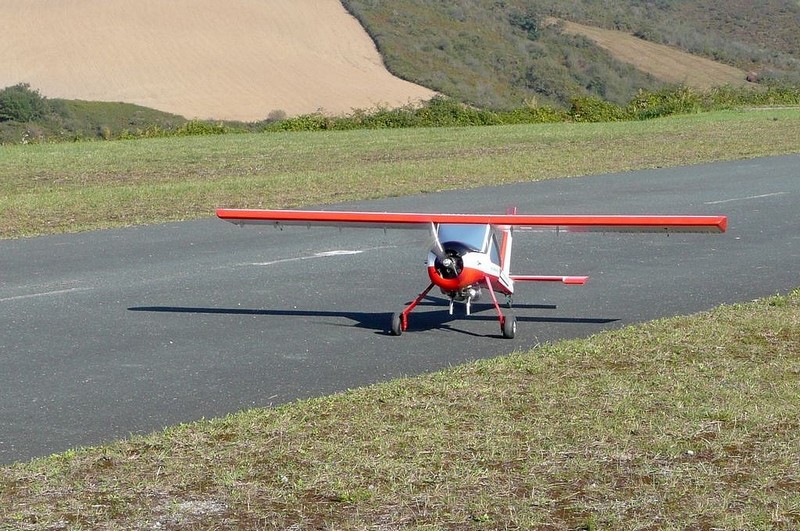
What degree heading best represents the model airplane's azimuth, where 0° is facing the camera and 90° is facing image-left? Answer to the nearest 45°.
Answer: approximately 0°

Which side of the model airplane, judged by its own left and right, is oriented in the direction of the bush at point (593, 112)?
back
